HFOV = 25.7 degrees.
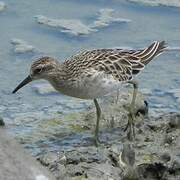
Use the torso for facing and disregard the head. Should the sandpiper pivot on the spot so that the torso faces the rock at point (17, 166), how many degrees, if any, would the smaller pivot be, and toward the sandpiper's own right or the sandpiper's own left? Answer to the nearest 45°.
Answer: approximately 90° to the sandpiper's own left

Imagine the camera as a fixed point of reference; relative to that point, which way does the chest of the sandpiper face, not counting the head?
to the viewer's left

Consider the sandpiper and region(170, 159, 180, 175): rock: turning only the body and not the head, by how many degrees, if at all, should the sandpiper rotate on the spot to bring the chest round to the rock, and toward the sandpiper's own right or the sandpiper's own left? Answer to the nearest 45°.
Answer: approximately 135° to the sandpiper's own left

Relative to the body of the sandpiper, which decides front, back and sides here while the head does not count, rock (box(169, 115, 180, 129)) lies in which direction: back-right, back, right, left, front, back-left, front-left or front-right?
back
